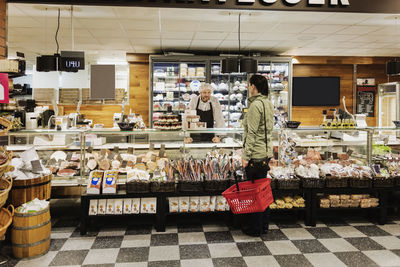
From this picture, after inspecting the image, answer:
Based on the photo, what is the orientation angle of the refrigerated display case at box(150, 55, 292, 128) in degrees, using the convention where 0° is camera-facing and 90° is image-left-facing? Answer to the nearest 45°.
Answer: approximately 0°

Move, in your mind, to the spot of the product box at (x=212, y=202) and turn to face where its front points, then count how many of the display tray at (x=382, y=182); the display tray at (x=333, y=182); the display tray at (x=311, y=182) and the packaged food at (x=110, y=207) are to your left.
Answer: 3

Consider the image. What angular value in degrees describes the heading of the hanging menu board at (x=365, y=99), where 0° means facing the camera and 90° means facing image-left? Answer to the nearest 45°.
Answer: approximately 0°

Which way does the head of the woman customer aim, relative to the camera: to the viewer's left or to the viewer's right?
to the viewer's left
